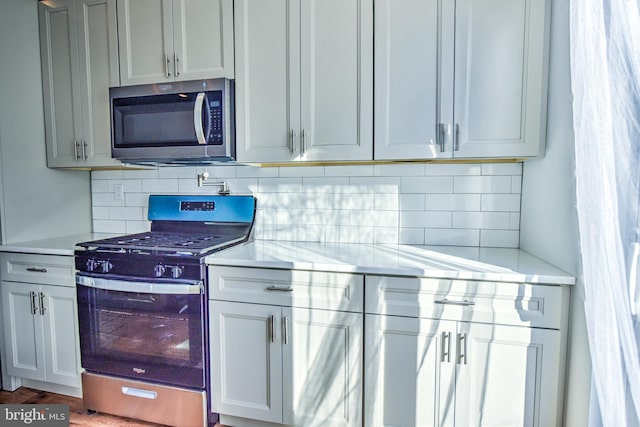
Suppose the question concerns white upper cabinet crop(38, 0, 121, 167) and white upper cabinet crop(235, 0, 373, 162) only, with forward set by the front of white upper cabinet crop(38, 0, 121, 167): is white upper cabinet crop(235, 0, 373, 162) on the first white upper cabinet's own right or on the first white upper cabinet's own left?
on the first white upper cabinet's own left

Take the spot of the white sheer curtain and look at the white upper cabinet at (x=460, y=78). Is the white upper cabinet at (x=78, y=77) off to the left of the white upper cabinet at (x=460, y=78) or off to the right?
left

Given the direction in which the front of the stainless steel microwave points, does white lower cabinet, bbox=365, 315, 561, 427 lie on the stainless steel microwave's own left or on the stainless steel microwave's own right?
on the stainless steel microwave's own left

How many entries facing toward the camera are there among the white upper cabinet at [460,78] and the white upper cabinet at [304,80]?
2

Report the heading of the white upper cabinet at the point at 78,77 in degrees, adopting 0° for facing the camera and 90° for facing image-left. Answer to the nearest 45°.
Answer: approximately 45°

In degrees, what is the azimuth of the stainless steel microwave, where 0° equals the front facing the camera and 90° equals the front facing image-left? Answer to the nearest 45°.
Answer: approximately 45°

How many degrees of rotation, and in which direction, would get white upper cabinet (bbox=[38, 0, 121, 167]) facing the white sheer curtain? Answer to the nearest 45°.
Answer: approximately 90° to its left

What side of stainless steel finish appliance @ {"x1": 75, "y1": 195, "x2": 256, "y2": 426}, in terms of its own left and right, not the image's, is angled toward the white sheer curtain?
left

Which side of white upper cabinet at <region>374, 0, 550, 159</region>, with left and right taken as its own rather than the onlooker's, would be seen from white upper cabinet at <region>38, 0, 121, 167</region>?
right
